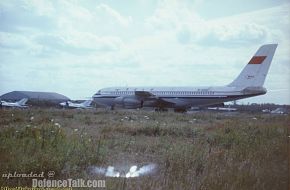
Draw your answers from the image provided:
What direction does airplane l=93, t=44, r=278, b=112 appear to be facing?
to the viewer's left

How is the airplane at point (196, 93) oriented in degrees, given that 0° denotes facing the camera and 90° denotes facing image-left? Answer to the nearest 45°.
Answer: approximately 90°
